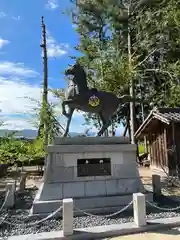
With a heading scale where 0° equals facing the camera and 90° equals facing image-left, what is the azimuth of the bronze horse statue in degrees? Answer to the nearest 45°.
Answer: approximately 90°

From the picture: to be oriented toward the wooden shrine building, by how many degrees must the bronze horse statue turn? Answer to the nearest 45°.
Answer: approximately 135° to its right
